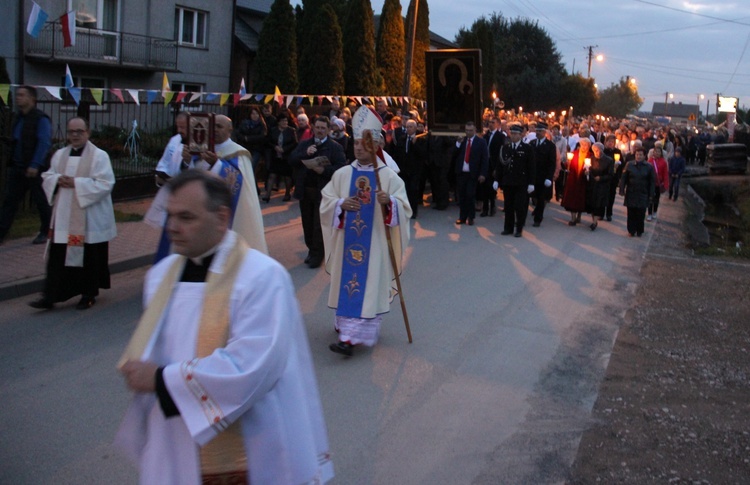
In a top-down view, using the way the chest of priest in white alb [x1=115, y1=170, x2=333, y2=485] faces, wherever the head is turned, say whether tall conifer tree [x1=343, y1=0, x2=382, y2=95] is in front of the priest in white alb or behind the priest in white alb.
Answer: behind

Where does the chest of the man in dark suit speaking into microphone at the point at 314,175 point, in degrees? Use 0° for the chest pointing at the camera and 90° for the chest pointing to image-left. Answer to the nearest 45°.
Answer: approximately 0°

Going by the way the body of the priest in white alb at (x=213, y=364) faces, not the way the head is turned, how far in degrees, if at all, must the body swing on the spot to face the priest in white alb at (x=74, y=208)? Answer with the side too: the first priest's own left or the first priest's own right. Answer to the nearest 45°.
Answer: approximately 135° to the first priest's own right

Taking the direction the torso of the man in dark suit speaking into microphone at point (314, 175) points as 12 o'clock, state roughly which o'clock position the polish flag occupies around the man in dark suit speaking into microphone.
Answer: The polish flag is roughly at 5 o'clock from the man in dark suit speaking into microphone.

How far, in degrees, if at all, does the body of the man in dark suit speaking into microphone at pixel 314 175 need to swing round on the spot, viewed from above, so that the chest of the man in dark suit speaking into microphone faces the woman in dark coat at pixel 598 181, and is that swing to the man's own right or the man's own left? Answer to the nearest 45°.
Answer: approximately 135° to the man's own left

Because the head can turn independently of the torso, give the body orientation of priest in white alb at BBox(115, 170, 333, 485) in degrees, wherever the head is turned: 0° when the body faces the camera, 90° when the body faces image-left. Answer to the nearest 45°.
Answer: approximately 45°

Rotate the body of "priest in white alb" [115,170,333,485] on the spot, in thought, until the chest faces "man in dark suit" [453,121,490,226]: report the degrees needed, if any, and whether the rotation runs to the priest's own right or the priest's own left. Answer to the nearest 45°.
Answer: approximately 135° to the priest's own right

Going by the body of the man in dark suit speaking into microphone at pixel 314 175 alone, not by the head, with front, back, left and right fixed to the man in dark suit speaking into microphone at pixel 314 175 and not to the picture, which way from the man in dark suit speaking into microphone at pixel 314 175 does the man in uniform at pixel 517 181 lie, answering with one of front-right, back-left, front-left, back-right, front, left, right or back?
back-left

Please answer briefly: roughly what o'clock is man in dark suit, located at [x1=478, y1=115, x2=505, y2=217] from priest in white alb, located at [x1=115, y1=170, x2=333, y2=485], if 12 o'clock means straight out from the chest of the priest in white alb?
The man in dark suit is roughly at 5 o'clock from the priest in white alb.
